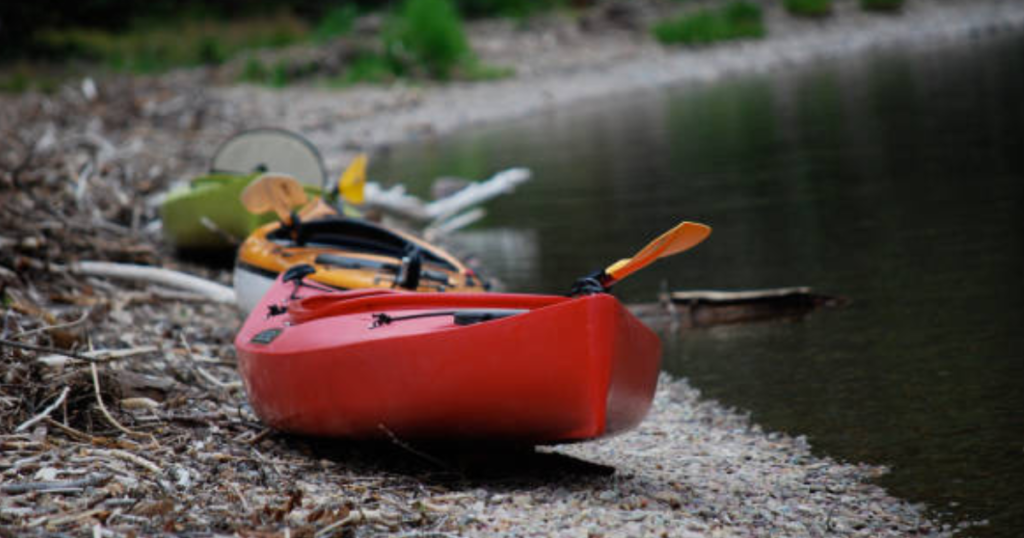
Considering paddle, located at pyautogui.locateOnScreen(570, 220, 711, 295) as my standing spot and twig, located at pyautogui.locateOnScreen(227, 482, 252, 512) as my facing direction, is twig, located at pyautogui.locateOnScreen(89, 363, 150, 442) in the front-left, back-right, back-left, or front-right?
front-right

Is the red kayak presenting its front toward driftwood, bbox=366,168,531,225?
no

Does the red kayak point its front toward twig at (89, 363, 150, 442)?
no

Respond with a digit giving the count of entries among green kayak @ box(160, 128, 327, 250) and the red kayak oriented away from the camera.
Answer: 0

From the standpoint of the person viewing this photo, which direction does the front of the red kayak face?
facing the viewer and to the right of the viewer

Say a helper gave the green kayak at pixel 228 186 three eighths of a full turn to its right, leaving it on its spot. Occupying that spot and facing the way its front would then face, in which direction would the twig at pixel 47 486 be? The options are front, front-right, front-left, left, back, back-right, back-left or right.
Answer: back

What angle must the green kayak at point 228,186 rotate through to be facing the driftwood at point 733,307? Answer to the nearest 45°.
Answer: approximately 90° to its left

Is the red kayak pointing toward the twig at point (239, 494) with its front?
no

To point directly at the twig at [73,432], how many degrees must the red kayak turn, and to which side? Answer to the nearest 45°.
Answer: approximately 135° to its right

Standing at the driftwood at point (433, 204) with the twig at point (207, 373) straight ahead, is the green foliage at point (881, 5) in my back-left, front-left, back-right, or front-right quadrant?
back-left
